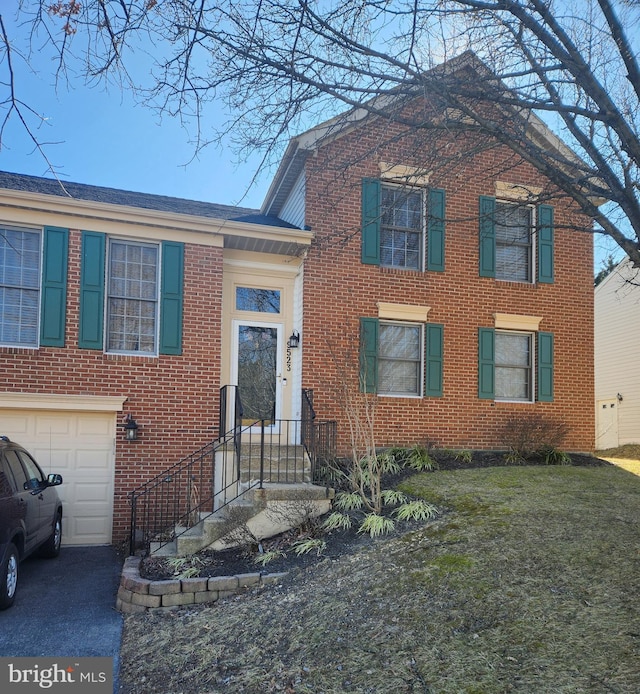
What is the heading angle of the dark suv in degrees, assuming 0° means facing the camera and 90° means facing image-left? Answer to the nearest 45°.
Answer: approximately 225°

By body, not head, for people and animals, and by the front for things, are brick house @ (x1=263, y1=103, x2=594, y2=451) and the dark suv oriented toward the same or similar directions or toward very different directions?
very different directions

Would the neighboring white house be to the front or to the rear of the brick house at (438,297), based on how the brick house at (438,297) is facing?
to the rear

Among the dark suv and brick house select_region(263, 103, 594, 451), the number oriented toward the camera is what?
1

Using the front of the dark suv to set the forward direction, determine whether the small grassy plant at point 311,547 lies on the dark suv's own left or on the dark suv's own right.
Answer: on the dark suv's own right

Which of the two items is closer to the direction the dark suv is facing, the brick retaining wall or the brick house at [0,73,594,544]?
the brick house

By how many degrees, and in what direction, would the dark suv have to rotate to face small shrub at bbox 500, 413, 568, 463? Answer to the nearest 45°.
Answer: approximately 45° to its right

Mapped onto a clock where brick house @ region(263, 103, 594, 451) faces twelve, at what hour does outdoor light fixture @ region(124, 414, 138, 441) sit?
The outdoor light fixture is roughly at 2 o'clock from the brick house.

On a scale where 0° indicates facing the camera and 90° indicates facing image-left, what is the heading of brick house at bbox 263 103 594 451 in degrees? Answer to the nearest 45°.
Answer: approximately 0°
